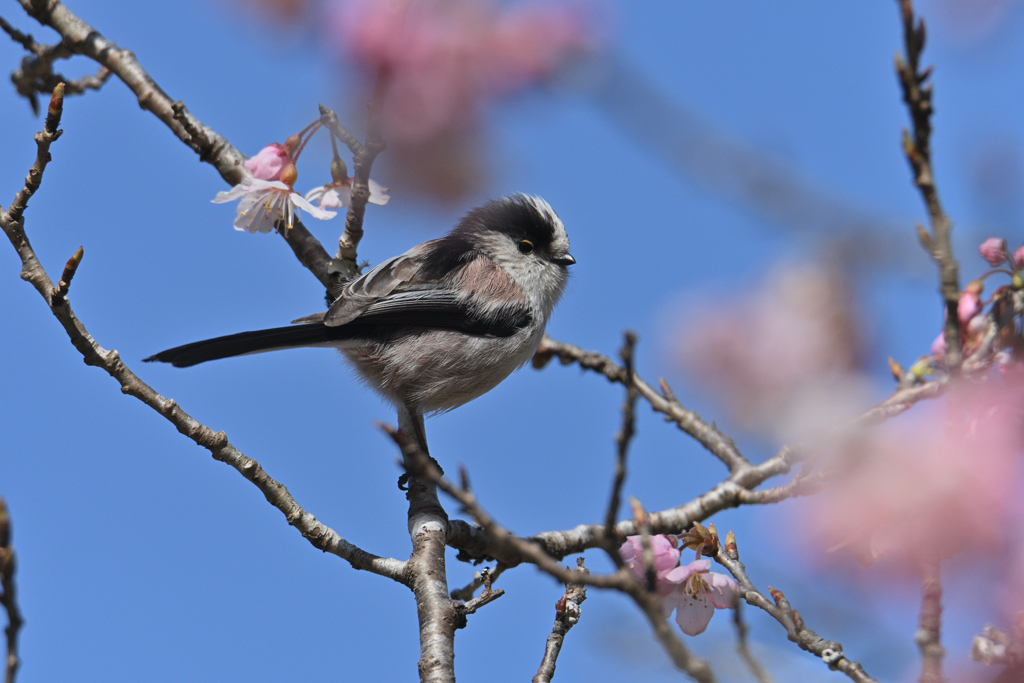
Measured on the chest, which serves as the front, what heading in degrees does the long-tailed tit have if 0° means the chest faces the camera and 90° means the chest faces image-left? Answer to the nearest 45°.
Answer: approximately 270°

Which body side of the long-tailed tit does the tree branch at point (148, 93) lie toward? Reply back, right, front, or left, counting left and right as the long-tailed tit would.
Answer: back

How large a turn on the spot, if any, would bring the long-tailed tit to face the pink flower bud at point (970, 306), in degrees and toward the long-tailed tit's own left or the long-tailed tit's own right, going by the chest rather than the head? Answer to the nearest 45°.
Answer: approximately 45° to the long-tailed tit's own right

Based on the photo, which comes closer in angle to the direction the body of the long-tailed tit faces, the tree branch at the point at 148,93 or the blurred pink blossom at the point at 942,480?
the blurred pink blossom

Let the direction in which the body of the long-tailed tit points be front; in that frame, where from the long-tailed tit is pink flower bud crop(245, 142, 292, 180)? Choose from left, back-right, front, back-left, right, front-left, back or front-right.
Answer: back-right

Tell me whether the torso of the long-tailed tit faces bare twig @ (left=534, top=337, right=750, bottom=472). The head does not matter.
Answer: yes

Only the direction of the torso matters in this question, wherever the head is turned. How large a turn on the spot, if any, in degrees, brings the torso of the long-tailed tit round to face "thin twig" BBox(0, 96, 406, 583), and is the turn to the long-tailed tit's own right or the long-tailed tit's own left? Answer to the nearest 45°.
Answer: approximately 135° to the long-tailed tit's own right
